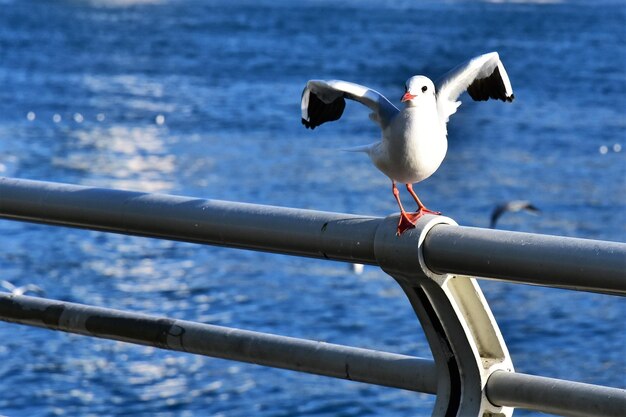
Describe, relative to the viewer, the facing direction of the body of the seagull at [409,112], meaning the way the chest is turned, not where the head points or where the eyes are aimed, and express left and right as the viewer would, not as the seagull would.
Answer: facing the viewer and to the right of the viewer
